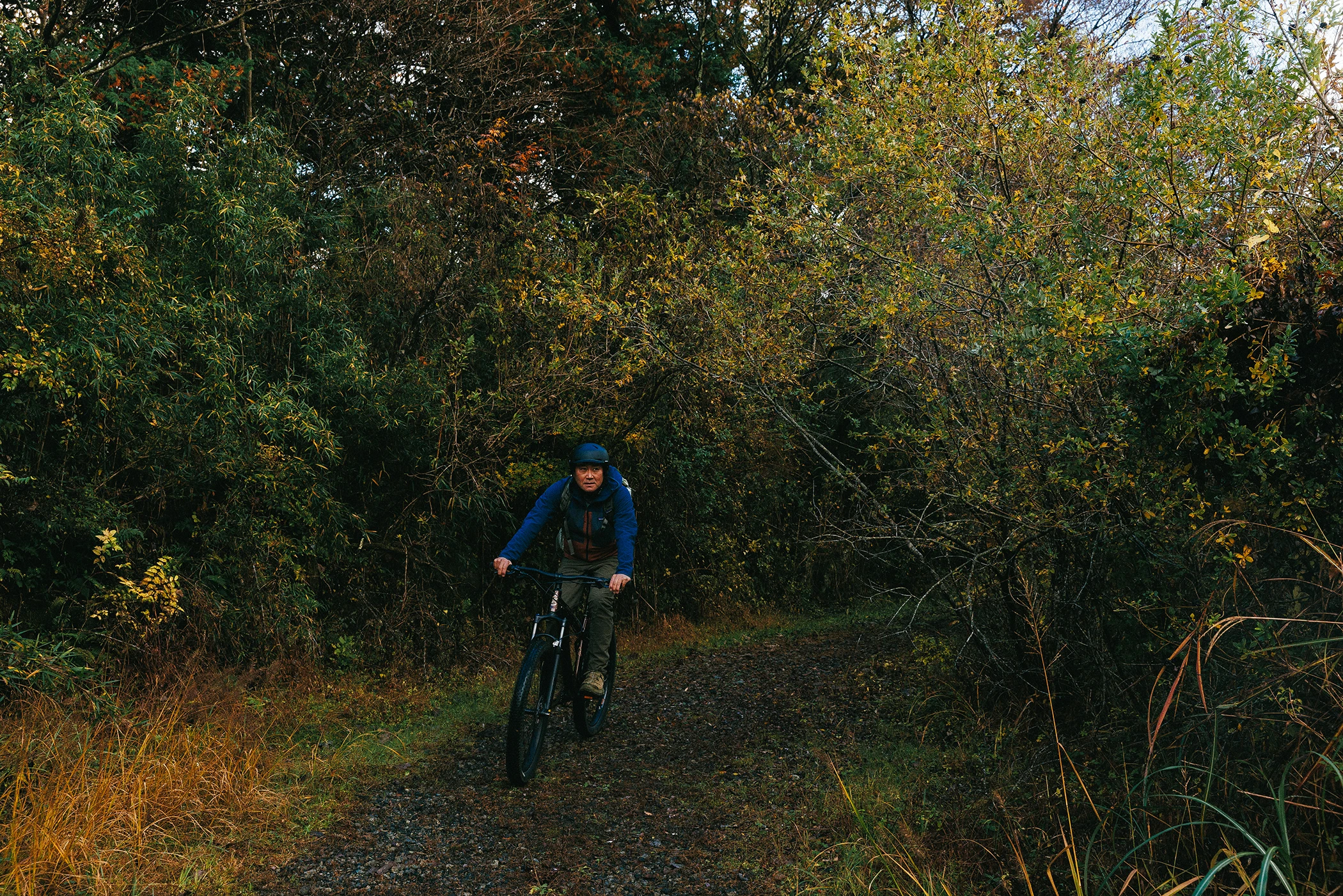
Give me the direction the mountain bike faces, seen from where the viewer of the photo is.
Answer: facing the viewer and to the left of the viewer

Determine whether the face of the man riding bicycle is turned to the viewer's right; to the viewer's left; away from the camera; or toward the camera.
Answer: toward the camera
